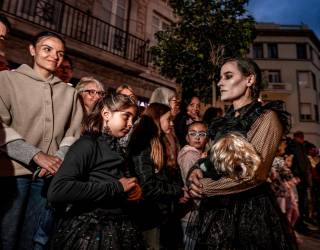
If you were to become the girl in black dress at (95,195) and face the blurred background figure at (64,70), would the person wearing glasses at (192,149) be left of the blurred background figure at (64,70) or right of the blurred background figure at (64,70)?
right

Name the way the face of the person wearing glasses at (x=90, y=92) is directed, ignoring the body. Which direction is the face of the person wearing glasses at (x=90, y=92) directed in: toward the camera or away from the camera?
toward the camera

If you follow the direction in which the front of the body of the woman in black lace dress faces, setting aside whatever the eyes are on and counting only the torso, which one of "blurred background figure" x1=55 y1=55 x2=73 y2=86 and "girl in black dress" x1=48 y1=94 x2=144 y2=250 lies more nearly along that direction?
the girl in black dress

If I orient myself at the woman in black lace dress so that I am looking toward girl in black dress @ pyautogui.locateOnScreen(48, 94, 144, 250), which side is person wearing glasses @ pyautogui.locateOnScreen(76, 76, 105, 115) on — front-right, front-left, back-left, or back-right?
front-right

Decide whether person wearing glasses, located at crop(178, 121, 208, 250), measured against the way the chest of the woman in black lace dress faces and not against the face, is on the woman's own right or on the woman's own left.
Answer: on the woman's own right

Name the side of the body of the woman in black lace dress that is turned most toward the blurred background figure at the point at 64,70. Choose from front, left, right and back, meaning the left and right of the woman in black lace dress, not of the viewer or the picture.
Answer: right

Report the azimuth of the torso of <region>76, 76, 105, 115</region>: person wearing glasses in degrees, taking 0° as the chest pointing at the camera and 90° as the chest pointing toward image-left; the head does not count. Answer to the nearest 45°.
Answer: approximately 315°

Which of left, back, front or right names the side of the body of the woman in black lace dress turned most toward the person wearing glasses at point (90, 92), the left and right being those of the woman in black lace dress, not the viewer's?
right

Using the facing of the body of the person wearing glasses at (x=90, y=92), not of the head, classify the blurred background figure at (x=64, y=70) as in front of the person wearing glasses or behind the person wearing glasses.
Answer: behind
